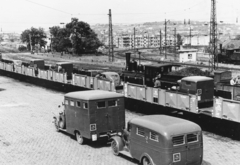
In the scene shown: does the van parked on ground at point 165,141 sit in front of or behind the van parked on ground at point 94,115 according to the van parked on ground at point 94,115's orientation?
behind
